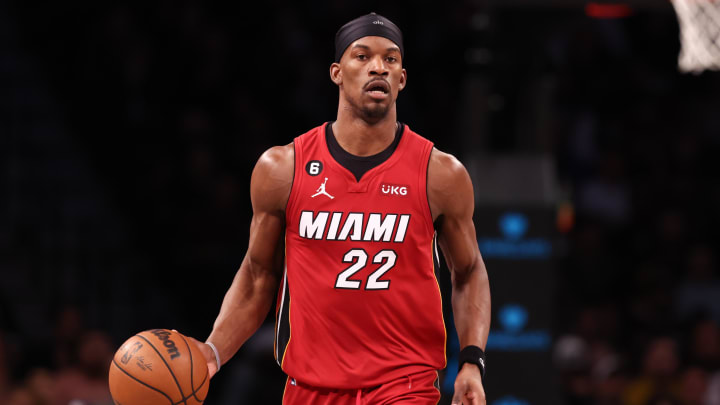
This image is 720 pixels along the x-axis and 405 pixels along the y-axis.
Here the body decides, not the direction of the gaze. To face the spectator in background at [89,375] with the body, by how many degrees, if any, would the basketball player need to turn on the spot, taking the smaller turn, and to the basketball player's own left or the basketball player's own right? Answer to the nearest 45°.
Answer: approximately 135° to the basketball player's own right

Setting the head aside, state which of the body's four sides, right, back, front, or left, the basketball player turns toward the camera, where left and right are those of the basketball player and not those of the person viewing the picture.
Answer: front

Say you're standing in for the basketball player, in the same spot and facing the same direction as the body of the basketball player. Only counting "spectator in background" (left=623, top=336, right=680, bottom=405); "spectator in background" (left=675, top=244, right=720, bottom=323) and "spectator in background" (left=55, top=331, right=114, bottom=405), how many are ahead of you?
0

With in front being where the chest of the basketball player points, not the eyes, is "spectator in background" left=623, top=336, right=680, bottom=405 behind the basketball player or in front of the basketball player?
behind

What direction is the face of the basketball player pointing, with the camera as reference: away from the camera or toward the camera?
toward the camera

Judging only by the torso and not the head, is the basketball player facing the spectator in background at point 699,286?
no
